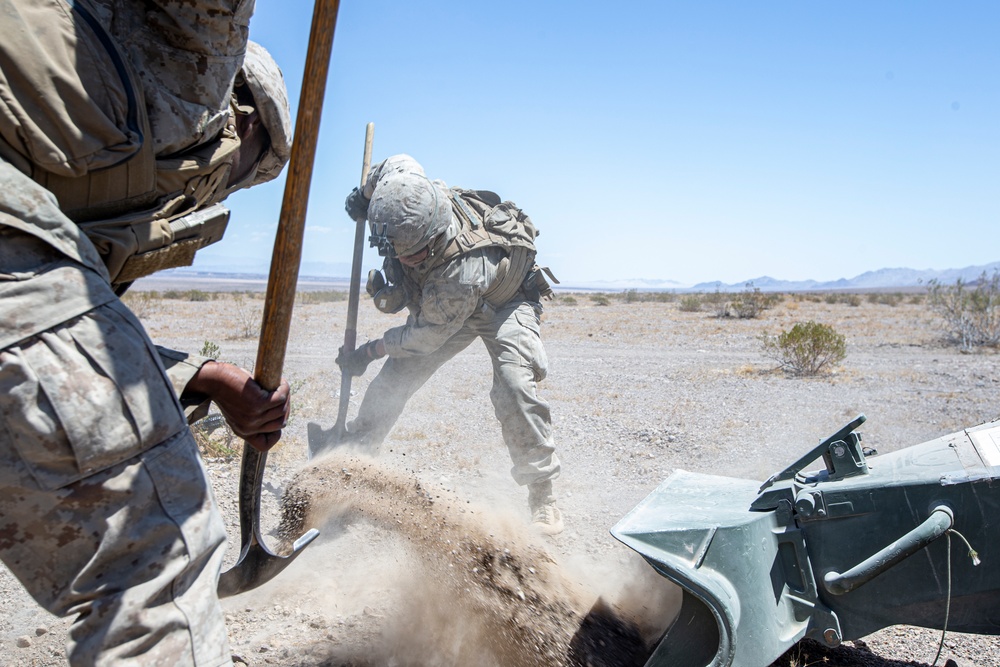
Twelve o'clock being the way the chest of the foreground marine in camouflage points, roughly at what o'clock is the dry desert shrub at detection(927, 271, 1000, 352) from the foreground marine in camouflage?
The dry desert shrub is roughly at 11 o'clock from the foreground marine in camouflage.

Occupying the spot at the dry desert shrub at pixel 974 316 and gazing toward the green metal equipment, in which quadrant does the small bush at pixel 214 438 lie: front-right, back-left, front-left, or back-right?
front-right

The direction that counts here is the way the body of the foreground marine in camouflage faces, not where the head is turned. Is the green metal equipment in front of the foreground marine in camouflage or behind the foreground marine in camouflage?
in front

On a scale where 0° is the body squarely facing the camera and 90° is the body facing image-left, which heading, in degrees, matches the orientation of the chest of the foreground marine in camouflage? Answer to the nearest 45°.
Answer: approximately 270°

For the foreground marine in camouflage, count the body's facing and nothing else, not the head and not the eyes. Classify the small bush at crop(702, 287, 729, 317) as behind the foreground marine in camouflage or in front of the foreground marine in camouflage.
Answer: in front

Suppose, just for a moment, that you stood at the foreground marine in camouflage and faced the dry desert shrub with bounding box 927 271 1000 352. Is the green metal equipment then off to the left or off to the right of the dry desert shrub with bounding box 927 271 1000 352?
right

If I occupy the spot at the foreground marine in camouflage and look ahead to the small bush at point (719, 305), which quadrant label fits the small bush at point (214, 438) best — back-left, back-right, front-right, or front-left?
front-left

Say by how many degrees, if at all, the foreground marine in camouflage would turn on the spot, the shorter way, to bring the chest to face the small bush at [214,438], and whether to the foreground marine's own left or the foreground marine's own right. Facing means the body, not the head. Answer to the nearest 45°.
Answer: approximately 90° to the foreground marine's own left

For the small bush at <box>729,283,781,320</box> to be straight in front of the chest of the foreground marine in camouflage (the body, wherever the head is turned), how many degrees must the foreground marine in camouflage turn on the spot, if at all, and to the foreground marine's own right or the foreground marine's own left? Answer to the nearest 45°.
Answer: approximately 45° to the foreground marine's own left
